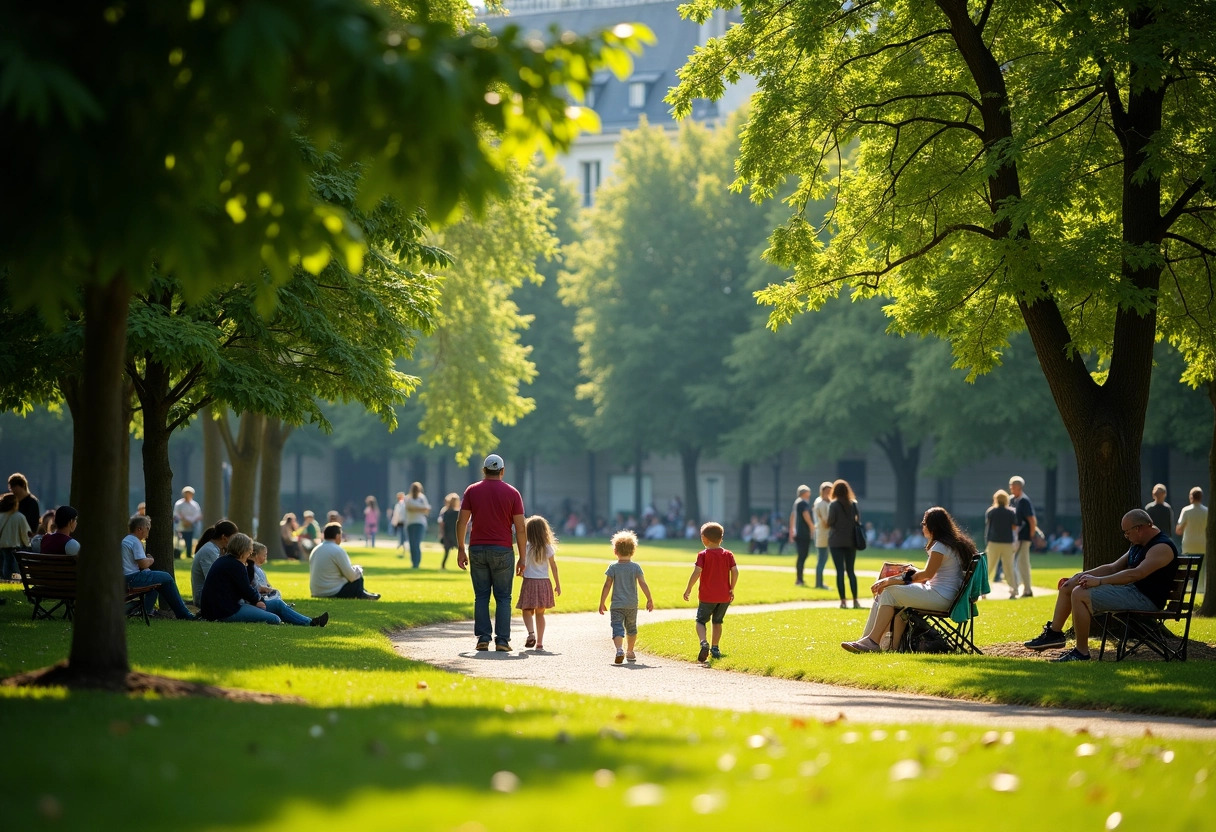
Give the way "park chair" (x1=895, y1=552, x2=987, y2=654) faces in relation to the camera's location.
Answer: facing to the left of the viewer

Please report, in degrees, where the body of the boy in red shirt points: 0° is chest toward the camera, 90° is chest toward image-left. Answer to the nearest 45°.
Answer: approximately 180°

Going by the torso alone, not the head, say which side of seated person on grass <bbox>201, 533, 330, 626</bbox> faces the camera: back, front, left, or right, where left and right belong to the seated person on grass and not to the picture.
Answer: right

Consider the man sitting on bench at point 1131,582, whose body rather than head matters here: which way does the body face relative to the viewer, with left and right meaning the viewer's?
facing to the left of the viewer

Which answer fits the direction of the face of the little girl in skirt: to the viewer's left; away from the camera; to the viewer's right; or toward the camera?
away from the camera

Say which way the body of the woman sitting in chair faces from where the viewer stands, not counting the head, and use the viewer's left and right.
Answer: facing to the left of the viewer

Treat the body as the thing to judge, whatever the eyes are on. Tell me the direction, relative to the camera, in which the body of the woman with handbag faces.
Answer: away from the camera

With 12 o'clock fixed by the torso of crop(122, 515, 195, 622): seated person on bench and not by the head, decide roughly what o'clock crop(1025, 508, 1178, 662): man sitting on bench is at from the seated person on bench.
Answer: The man sitting on bench is roughly at 1 o'clock from the seated person on bench.

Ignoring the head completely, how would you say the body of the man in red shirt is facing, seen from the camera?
away from the camera

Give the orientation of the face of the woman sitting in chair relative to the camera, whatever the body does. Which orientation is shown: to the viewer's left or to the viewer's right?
to the viewer's left

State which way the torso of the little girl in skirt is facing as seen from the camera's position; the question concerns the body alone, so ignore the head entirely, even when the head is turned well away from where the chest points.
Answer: away from the camera

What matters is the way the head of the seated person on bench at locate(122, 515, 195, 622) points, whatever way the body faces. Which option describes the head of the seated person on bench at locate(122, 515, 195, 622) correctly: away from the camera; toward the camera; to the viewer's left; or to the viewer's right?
to the viewer's right
